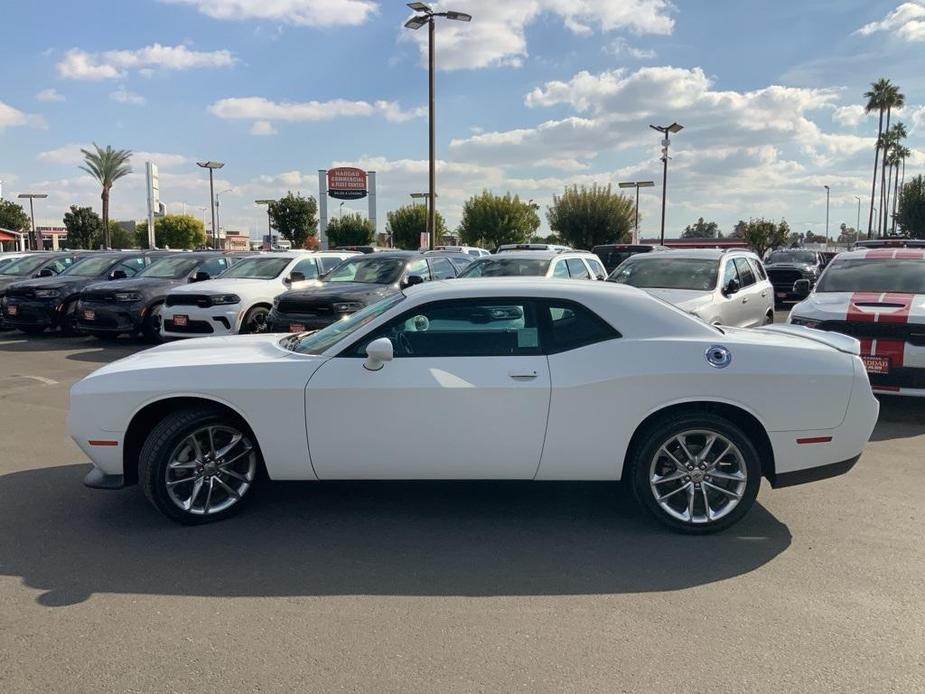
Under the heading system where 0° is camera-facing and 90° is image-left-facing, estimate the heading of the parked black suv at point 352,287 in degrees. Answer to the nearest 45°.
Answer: approximately 45°

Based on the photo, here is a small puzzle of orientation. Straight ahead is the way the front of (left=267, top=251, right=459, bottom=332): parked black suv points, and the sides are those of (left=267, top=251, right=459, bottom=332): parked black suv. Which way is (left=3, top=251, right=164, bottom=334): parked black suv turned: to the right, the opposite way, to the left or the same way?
the same way

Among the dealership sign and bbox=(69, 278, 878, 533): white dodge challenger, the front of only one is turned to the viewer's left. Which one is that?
the white dodge challenger

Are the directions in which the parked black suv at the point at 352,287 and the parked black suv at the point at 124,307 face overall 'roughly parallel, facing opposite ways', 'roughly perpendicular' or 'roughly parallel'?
roughly parallel

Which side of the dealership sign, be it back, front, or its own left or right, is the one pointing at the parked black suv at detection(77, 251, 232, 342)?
front

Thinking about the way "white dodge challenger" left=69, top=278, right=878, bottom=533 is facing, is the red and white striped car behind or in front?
behind

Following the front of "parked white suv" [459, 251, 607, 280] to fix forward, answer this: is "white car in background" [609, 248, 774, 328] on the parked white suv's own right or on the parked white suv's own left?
on the parked white suv's own left

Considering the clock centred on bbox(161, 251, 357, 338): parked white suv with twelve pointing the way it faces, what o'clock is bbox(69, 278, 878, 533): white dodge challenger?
The white dodge challenger is roughly at 10 o'clock from the parked white suv.

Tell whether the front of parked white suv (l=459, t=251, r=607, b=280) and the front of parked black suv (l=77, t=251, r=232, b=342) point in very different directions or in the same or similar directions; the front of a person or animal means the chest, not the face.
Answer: same or similar directions

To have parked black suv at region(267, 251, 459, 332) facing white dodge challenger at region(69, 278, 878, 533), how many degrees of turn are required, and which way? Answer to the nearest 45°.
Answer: approximately 45° to its left

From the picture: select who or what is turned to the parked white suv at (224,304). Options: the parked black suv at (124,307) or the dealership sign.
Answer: the dealership sign

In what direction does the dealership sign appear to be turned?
toward the camera

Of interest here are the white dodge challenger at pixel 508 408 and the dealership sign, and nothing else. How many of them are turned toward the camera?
1

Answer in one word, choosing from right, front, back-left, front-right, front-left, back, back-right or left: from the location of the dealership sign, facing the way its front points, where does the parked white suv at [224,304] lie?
front

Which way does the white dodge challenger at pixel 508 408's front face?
to the viewer's left

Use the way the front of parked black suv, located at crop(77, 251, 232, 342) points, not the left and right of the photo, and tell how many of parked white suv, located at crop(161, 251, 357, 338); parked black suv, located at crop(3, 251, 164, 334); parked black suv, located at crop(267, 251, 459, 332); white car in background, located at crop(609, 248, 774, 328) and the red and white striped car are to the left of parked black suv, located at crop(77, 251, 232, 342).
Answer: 4

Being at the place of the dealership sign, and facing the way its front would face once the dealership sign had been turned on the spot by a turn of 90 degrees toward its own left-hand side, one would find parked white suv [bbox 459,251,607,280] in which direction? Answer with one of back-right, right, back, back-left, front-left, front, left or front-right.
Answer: right

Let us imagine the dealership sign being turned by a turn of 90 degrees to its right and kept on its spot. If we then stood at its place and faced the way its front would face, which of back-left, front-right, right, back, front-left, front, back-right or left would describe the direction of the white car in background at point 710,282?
left

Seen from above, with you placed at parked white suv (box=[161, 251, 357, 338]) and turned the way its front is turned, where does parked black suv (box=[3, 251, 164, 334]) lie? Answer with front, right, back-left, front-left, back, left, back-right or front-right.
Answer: right

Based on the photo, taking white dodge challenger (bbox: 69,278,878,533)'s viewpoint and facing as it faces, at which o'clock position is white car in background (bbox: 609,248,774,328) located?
The white car in background is roughly at 4 o'clock from the white dodge challenger.

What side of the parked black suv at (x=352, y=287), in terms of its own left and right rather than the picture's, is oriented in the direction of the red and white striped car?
left
